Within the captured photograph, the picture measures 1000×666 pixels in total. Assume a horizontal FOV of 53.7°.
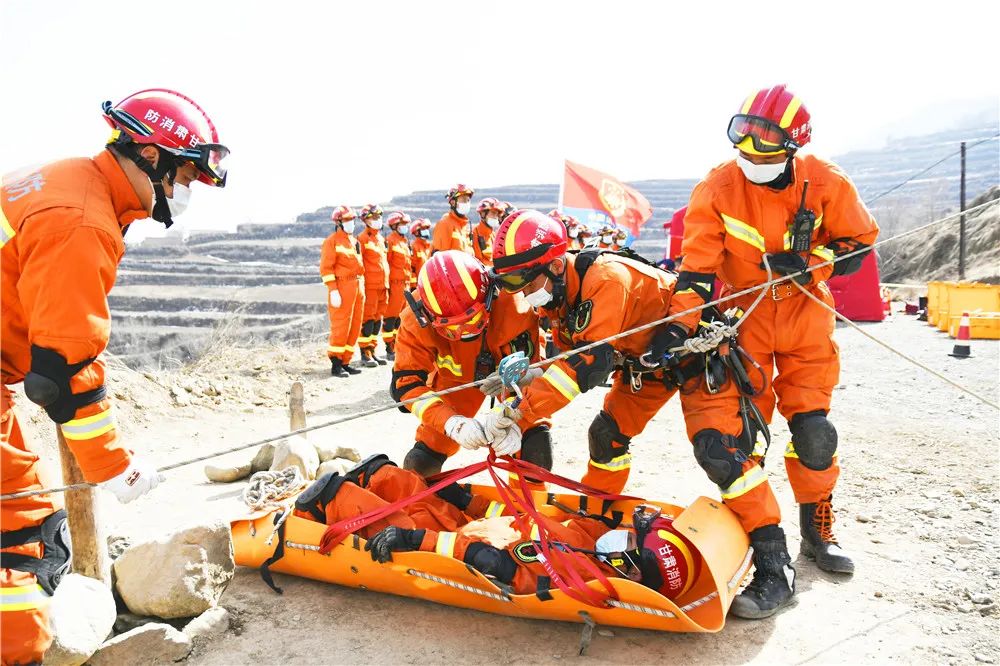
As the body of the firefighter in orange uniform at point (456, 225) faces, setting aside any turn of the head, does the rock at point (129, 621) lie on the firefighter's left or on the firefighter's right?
on the firefighter's right

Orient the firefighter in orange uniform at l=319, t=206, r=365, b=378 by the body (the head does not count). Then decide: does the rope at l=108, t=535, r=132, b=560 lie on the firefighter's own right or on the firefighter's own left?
on the firefighter's own right

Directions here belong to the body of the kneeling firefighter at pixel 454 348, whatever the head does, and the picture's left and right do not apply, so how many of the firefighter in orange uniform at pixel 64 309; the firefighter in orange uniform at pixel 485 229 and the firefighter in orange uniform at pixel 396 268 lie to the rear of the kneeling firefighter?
2

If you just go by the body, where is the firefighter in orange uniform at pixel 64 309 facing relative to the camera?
to the viewer's right

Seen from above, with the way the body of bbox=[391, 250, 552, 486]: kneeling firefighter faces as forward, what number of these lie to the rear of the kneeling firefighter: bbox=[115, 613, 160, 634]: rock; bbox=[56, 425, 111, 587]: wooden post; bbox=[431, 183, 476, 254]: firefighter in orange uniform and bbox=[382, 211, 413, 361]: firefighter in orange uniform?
2

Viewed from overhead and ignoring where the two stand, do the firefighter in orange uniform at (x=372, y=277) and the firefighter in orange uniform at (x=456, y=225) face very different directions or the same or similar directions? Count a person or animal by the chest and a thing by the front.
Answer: same or similar directions

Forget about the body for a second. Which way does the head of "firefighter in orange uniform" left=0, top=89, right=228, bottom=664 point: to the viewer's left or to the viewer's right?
to the viewer's right

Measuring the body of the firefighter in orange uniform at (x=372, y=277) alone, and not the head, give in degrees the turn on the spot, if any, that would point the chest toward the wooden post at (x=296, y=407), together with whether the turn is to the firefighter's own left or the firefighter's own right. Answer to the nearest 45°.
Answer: approximately 45° to the firefighter's own right

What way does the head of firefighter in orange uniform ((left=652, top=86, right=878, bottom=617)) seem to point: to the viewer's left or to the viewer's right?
to the viewer's left

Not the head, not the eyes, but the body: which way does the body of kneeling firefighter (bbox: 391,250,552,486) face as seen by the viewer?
toward the camera

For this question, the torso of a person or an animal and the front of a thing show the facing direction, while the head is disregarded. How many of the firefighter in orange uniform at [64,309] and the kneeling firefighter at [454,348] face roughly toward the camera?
1

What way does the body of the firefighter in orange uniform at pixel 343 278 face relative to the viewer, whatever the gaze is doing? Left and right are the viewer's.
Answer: facing the viewer and to the right of the viewer
